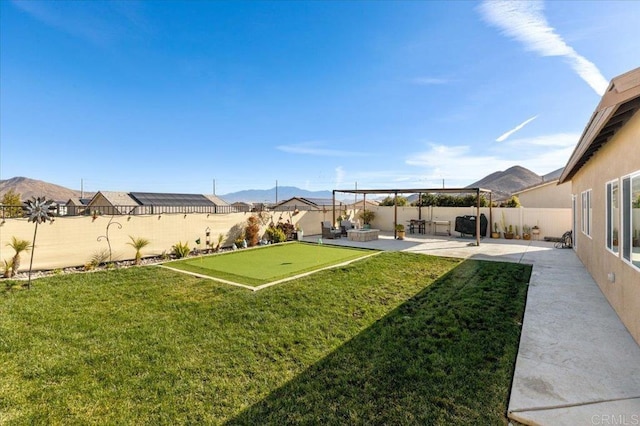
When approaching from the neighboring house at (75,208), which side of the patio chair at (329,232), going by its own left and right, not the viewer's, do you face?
back

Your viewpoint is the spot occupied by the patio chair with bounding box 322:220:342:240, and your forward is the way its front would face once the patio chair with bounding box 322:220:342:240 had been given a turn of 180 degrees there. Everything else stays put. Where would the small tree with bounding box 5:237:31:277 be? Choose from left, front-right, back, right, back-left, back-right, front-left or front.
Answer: front-left

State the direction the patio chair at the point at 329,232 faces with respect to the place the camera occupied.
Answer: facing to the right of the viewer

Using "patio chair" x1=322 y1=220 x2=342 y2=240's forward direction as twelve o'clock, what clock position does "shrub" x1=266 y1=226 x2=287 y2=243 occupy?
The shrub is roughly at 5 o'clock from the patio chair.

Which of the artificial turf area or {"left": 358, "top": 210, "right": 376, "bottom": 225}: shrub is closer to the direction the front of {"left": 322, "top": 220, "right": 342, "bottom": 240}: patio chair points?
the shrub

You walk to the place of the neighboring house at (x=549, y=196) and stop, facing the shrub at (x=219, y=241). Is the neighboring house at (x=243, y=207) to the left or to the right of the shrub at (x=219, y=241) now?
right

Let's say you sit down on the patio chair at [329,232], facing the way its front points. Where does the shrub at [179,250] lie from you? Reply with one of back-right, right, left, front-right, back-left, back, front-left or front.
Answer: back-right

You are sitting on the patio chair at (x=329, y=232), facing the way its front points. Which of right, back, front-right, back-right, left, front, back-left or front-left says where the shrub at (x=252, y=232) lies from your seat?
back-right

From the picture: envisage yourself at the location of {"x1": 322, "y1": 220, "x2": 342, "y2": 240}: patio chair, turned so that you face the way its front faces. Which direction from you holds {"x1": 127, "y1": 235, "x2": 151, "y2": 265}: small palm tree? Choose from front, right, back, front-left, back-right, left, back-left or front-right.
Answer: back-right

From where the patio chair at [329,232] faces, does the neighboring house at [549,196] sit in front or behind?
in front

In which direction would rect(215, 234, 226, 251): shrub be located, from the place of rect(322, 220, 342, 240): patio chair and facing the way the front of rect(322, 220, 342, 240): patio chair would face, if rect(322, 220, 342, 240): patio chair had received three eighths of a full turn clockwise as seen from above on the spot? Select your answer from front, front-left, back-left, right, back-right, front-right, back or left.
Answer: front

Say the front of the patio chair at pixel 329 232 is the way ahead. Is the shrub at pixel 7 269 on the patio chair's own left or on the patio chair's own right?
on the patio chair's own right

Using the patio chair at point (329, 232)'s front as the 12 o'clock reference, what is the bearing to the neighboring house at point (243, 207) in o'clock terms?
The neighboring house is roughly at 8 o'clock from the patio chair.

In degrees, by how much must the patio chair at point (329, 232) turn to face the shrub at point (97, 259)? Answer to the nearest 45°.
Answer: approximately 135° to its right

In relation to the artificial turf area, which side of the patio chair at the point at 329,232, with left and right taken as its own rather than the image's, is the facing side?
right

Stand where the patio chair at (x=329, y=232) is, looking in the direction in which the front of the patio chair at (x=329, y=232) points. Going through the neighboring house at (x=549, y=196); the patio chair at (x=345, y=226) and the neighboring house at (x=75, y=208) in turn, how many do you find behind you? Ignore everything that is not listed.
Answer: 1
